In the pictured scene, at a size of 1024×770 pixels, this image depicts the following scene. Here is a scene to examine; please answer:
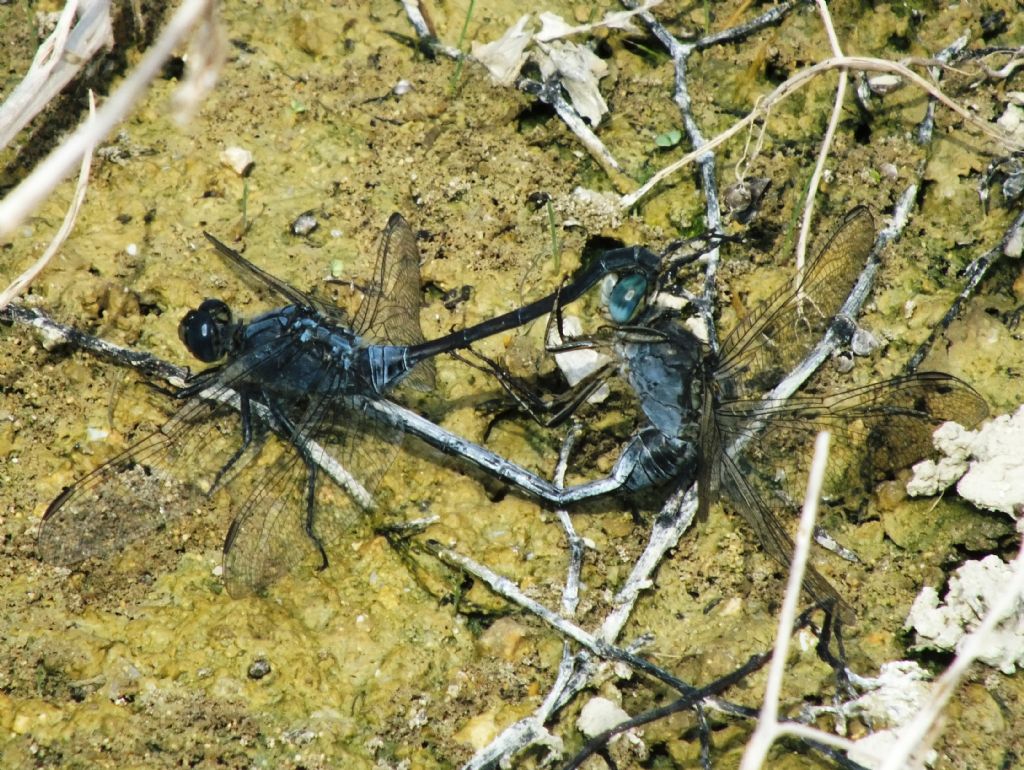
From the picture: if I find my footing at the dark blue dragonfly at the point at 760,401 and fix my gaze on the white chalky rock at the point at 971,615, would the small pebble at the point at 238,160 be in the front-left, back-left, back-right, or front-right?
back-right

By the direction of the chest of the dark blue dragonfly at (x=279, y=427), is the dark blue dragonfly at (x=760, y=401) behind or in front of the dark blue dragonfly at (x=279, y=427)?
behind

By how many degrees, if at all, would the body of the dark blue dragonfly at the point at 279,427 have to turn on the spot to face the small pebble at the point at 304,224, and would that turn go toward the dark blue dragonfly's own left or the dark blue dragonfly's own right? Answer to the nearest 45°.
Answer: approximately 90° to the dark blue dragonfly's own right

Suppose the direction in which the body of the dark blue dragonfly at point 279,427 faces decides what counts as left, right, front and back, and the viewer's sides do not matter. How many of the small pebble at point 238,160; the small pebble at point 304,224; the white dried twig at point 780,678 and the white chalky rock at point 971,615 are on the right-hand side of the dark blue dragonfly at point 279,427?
2

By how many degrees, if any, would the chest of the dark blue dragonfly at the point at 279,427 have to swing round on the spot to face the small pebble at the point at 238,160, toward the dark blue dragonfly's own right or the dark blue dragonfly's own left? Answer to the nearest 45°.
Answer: approximately 90° to the dark blue dragonfly's own right

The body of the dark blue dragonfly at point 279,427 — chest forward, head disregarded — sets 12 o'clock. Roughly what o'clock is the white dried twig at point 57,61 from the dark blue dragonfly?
The white dried twig is roughly at 2 o'clock from the dark blue dragonfly.

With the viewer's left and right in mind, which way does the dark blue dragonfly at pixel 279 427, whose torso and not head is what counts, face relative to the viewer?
facing to the left of the viewer

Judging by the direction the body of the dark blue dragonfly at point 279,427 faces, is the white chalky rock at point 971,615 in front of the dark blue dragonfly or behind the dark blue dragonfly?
behind

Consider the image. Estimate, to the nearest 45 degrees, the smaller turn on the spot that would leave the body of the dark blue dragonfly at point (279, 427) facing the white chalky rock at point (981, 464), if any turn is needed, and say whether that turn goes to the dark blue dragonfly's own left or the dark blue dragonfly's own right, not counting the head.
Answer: approximately 180°

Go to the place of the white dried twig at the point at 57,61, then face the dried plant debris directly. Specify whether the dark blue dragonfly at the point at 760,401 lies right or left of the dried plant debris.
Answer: right
